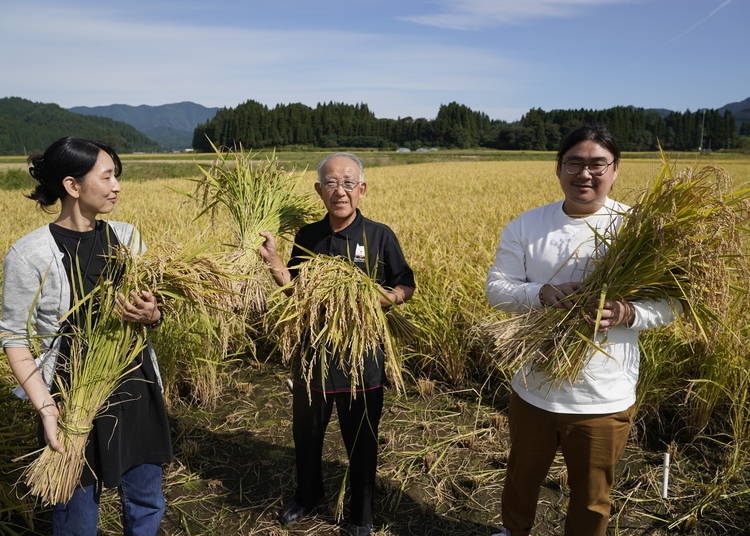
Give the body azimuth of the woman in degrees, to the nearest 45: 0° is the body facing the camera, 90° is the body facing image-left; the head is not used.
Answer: approximately 315°

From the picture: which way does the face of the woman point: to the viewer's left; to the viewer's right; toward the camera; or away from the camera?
to the viewer's right

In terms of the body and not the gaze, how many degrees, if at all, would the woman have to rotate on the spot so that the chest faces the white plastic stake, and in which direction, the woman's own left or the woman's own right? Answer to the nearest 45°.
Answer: approximately 45° to the woman's own left

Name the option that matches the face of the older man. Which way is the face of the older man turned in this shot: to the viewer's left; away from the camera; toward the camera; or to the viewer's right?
toward the camera

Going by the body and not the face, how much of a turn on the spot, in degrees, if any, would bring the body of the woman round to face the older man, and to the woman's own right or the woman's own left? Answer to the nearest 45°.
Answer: approximately 45° to the woman's own left
